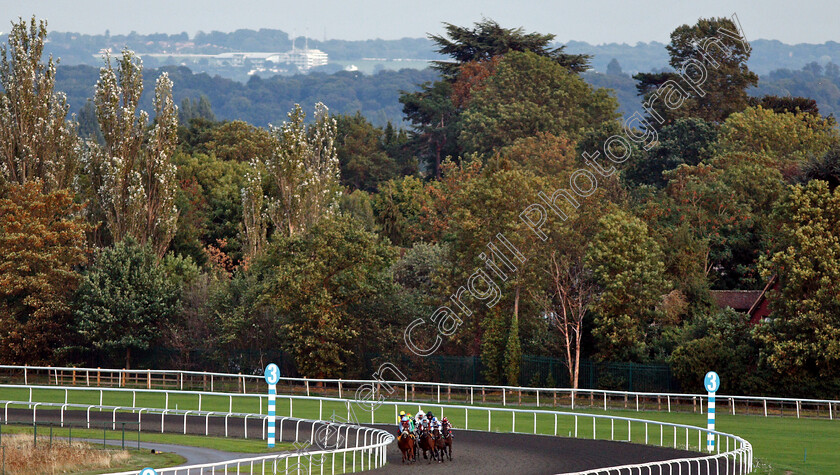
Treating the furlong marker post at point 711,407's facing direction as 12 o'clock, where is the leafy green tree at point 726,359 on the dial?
The leafy green tree is roughly at 6 o'clock from the furlong marker post.

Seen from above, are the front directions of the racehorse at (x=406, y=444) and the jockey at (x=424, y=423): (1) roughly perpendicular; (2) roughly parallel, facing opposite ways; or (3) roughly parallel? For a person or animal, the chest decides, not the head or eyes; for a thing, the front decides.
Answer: roughly parallel

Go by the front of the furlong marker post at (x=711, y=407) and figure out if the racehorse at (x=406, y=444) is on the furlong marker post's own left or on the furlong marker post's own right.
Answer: on the furlong marker post's own right

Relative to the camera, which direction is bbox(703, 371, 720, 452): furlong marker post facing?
toward the camera

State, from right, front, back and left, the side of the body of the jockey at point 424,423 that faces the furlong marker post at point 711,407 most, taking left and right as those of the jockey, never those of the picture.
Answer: left

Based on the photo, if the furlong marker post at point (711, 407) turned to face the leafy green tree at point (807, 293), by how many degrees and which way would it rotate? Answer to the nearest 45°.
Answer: approximately 180°

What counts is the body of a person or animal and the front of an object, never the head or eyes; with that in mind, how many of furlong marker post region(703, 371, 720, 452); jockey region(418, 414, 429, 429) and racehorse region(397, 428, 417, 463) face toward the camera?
3

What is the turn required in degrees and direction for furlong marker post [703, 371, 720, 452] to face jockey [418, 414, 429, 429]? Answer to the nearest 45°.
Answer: approximately 90° to its right

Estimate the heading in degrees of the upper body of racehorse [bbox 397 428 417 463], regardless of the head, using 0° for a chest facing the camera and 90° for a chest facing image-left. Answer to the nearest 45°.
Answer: approximately 0°

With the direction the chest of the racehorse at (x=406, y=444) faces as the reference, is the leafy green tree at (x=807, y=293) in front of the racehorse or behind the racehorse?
behind
